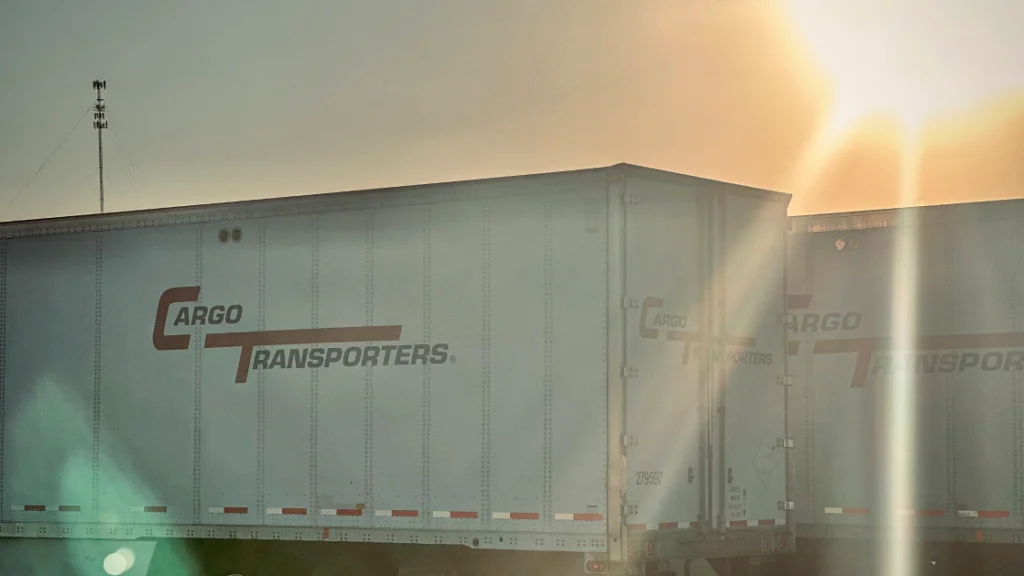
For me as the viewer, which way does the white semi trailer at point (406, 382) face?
facing away from the viewer and to the left of the viewer

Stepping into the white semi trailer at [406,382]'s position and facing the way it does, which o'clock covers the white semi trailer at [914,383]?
the white semi trailer at [914,383] is roughly at 4 o'clock from the white semi trailer at [406,382].
